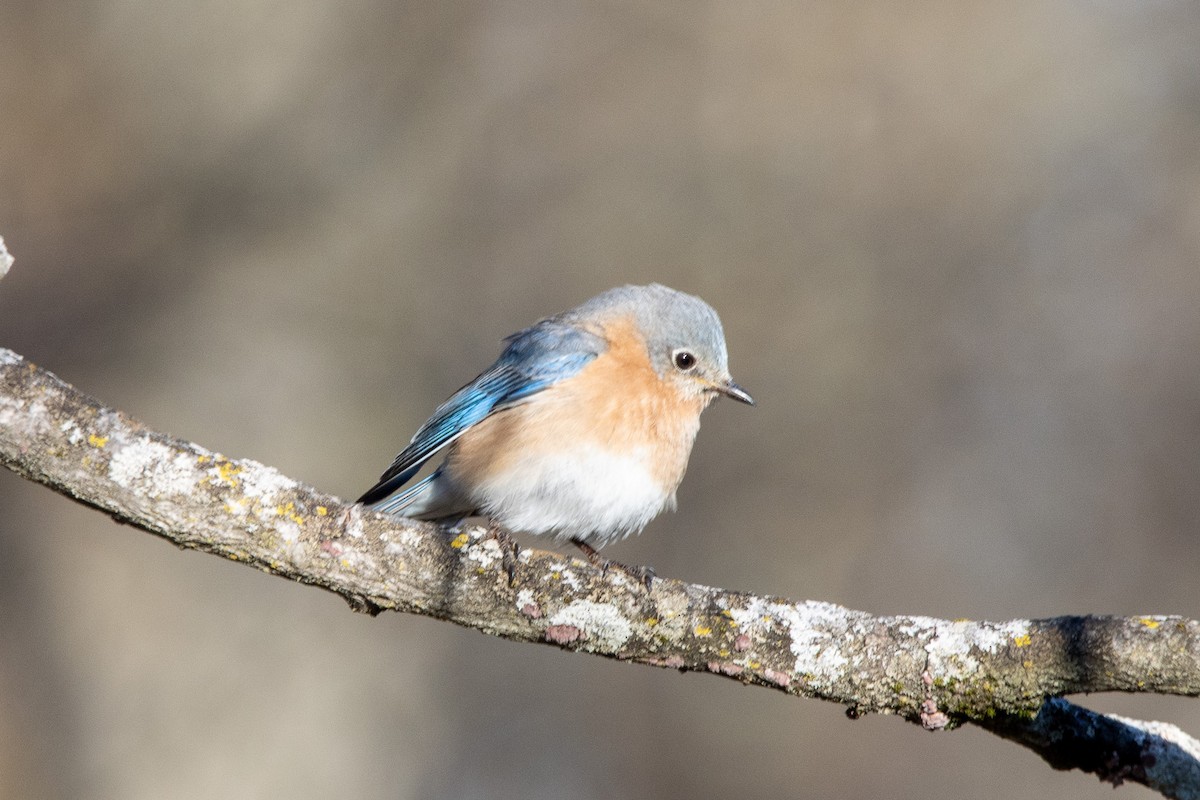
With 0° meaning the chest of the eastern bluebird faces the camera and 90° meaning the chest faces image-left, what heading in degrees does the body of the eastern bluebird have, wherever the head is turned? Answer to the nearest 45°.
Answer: approximately 270°
